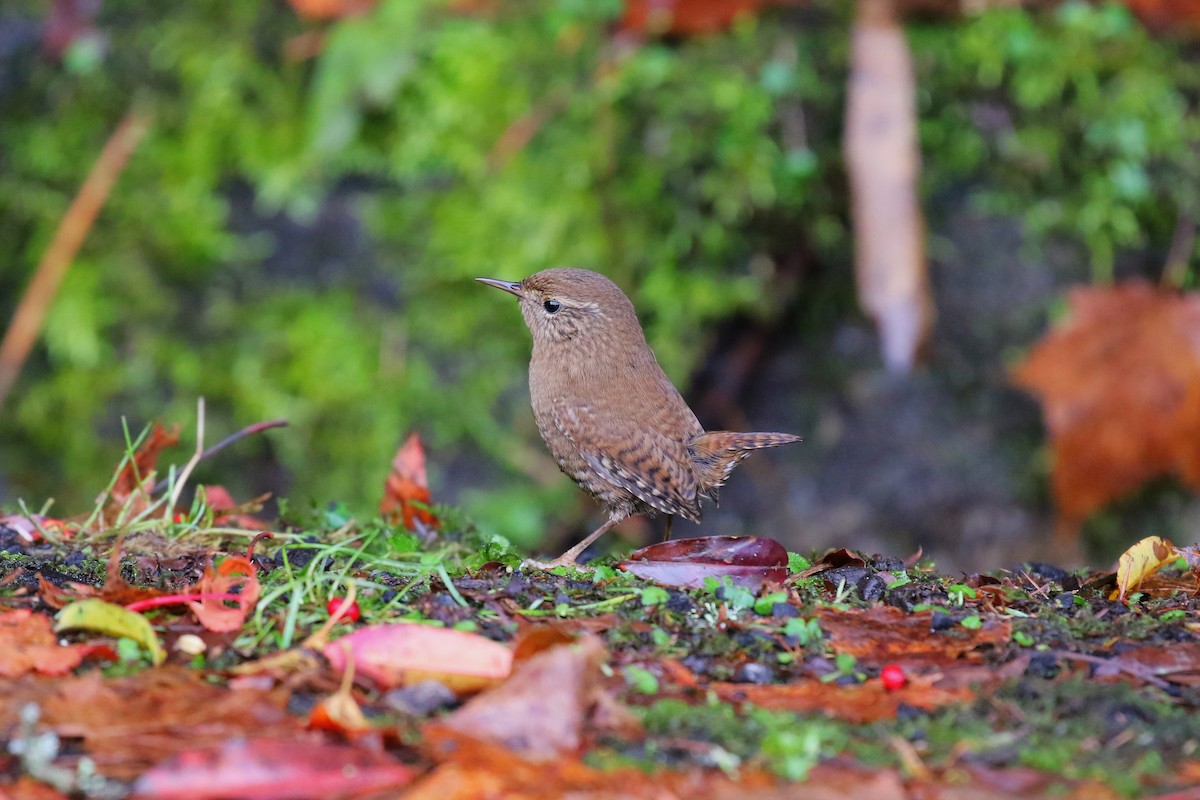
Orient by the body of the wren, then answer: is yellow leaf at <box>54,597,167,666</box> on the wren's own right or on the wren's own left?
on the wren's own left

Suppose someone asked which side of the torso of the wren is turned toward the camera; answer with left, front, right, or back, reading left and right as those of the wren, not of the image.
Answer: left

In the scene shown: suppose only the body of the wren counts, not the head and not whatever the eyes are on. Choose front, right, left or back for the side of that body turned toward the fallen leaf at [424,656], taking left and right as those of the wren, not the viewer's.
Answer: left

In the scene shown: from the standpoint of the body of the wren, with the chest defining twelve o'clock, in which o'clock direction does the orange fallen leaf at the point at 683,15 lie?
The orange fallen leaf is roughly at 3 o'clock from the wren.

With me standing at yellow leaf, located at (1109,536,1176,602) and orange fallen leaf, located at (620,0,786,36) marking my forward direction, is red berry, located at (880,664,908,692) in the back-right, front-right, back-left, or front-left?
back-left

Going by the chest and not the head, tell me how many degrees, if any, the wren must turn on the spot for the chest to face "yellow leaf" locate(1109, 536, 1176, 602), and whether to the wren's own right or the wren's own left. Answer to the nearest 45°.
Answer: approximately 135° to the wren's own left

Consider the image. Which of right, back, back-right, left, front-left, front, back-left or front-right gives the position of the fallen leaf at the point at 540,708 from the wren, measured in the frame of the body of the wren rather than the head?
left

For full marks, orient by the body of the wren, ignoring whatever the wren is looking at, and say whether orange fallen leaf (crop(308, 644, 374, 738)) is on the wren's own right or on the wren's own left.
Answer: on the wren's own left

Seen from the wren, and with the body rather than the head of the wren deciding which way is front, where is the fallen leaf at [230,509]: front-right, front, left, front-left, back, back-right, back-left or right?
front-left
